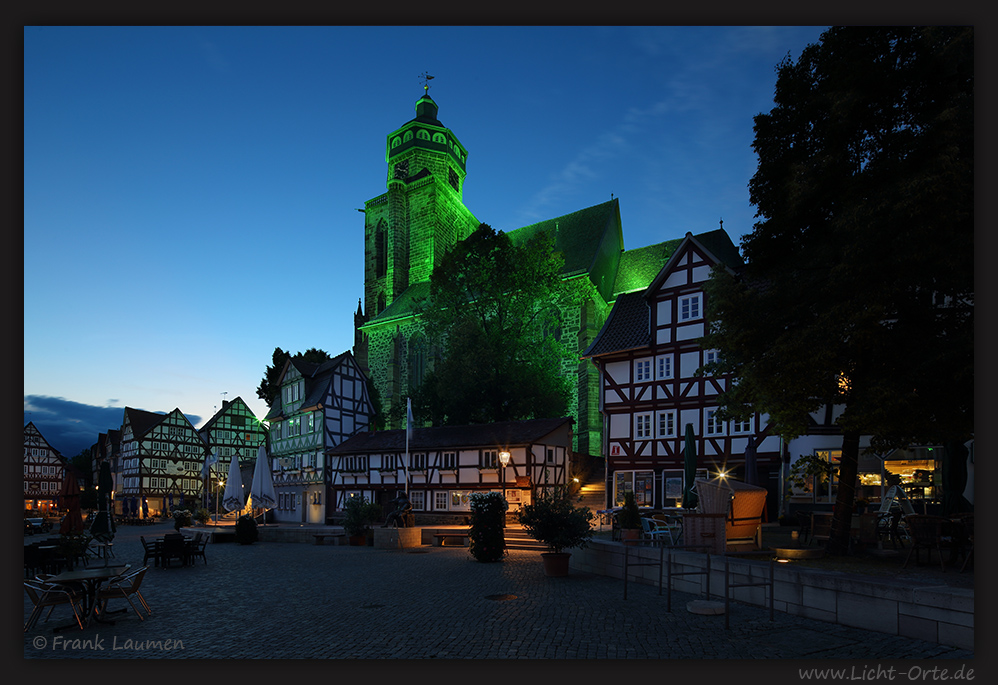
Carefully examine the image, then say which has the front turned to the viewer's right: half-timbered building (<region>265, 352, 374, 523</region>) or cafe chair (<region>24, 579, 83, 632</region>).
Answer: the cafe chair

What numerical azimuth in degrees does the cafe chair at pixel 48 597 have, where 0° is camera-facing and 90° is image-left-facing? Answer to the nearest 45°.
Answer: approximately 270°

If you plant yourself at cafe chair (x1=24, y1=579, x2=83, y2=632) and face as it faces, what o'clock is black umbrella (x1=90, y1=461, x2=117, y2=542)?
The black umbrella is roughly at 9 o'clock from the cafe chair.

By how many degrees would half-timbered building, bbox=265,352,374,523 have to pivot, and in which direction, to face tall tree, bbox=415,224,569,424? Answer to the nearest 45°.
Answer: approximately 90° to its left

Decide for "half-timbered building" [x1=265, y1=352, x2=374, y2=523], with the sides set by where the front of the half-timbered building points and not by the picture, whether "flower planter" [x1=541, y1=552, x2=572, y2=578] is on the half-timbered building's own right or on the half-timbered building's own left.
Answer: on the half-timbered building's own left

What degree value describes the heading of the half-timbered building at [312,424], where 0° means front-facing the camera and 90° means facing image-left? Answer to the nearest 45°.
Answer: approximately 45°
